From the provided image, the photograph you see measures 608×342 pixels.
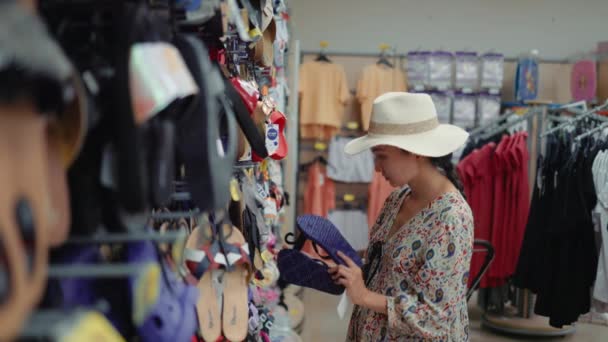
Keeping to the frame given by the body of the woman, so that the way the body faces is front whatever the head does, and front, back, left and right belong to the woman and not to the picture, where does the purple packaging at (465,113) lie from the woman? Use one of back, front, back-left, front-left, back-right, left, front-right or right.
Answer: back-right

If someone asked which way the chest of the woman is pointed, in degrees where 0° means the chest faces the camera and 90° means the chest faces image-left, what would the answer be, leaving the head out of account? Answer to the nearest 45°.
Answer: approximately 45°

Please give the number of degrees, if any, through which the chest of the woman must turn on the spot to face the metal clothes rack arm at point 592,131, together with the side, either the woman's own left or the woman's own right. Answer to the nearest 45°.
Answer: approximately 180°

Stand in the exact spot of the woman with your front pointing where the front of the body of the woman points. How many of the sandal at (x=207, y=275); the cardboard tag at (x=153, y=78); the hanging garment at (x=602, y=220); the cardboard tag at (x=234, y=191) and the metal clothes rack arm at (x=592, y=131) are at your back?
2

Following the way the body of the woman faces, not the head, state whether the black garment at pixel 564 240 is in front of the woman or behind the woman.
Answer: behind

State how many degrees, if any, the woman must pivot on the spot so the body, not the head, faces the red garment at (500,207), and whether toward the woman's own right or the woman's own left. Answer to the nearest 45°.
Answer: approximately 135° to the woman's own right

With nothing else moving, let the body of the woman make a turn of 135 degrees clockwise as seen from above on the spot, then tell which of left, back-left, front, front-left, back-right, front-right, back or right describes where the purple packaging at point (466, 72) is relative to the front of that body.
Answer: front

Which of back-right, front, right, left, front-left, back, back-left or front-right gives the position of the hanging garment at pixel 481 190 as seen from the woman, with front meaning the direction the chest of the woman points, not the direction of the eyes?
back-right

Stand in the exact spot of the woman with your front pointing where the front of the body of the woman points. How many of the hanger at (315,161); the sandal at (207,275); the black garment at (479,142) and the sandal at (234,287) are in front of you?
2

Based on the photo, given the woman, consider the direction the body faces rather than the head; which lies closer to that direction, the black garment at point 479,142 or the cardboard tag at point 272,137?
the cardboard tag

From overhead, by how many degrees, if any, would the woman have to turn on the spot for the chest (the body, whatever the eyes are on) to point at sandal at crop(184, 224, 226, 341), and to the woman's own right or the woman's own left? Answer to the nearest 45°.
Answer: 0° — they already face it

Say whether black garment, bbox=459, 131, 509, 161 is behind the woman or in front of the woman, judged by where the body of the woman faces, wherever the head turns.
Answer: behind
